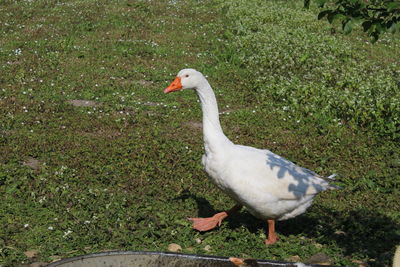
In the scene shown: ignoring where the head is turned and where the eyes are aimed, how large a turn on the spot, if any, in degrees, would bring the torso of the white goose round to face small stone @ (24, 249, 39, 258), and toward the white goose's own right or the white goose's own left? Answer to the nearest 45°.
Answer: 0° — it already faces it

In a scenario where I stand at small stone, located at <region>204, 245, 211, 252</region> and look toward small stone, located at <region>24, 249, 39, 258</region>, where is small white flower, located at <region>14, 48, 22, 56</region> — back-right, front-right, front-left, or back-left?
front-right

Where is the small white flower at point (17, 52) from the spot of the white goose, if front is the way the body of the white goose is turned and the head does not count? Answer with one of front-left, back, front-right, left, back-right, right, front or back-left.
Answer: front-right

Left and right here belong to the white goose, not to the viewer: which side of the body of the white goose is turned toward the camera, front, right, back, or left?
left

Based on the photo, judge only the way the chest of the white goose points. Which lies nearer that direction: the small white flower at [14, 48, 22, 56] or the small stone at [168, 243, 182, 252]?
the small stone

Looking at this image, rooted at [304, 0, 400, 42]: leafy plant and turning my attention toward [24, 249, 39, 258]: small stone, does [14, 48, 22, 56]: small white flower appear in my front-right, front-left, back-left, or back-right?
front-right

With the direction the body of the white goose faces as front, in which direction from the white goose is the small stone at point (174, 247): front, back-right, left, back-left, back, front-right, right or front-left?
front

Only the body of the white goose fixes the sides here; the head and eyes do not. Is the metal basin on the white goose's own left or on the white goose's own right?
on the white goose's own left
